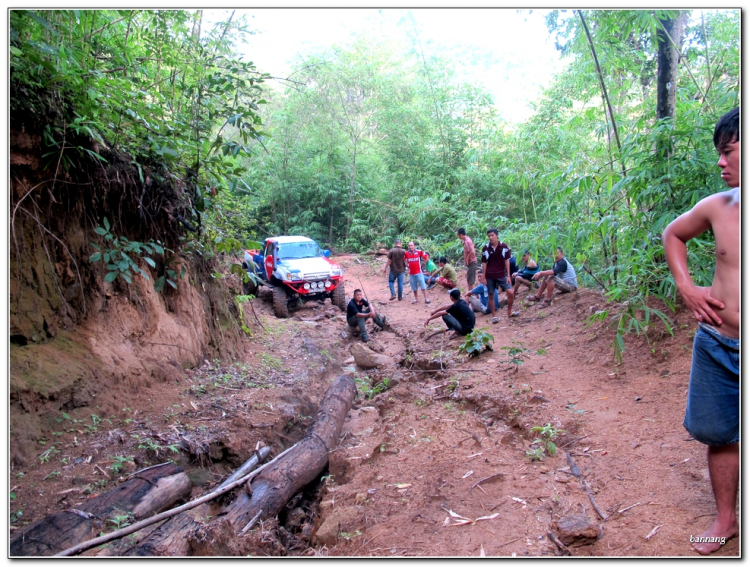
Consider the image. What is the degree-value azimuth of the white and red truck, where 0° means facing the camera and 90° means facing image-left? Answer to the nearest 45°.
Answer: approximately 315°

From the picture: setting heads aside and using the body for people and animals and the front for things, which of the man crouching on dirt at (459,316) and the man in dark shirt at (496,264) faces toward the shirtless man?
the man in dark shirt

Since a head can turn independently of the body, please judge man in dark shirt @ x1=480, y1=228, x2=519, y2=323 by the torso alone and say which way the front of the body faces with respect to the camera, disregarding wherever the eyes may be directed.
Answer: toward the camera

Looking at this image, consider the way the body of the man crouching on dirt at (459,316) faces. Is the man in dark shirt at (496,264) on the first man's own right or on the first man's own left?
on the first man's own right

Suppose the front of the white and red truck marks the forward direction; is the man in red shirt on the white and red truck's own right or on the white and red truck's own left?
on the white and red truck's own left

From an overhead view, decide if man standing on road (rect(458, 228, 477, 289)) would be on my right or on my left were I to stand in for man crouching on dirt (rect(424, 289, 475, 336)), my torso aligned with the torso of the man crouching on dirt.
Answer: on my right

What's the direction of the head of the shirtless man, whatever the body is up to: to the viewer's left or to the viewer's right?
to the viewer's left

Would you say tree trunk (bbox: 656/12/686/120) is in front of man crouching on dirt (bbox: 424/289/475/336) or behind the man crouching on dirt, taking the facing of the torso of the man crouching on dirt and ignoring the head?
behind

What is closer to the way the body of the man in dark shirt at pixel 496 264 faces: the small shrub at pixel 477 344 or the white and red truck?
the small shrub

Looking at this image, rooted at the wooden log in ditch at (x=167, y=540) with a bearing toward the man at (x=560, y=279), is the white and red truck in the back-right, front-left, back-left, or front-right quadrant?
front-left

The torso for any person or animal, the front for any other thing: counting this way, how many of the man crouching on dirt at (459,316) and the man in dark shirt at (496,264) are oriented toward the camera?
1

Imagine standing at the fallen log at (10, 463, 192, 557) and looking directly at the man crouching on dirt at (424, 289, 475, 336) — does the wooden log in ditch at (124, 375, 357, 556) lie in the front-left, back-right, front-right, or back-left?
front-right

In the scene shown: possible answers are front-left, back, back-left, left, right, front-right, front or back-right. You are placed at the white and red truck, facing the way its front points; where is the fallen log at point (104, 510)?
front-right
